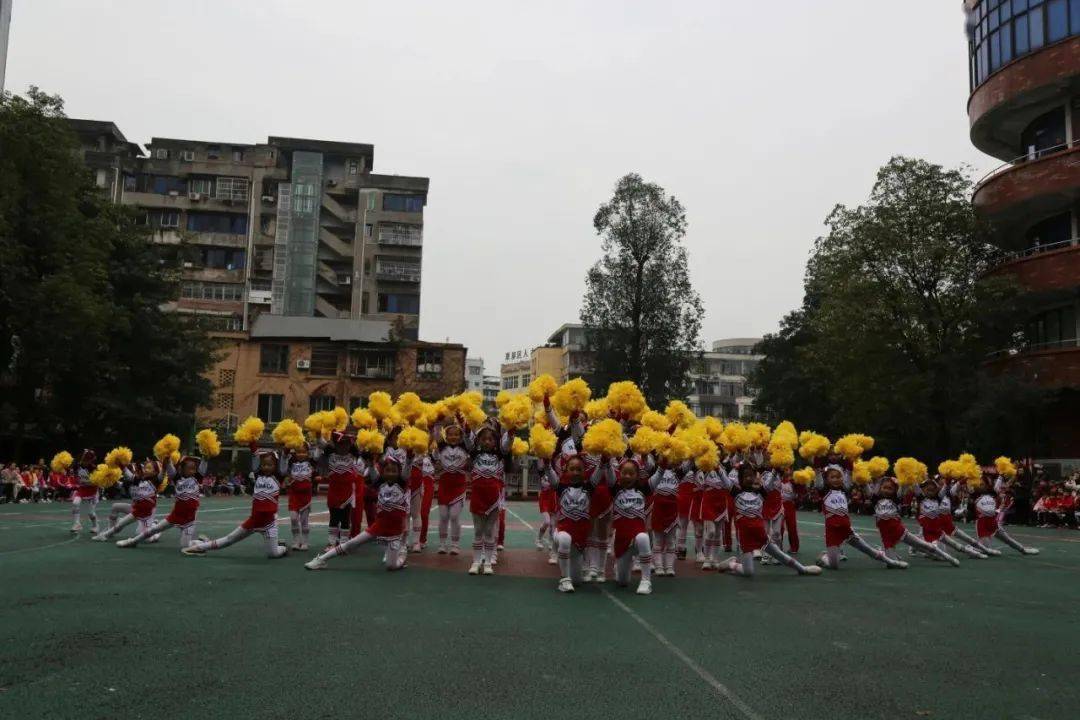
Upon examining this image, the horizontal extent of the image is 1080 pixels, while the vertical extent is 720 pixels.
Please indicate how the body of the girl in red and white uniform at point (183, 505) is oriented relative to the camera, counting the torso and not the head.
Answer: toward the camera

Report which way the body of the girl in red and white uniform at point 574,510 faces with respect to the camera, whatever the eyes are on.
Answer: toward the camera

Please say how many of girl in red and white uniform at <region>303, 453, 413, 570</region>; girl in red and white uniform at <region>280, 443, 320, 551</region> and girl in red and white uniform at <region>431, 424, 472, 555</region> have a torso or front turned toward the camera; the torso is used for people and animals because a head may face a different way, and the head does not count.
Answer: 3

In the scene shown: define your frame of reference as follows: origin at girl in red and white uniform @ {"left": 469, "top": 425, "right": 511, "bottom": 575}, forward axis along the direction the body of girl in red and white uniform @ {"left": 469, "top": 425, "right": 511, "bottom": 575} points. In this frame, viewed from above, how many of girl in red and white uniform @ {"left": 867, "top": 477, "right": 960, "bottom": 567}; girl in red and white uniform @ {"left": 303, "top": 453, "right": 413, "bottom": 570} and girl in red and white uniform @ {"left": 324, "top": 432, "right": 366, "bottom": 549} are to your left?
1

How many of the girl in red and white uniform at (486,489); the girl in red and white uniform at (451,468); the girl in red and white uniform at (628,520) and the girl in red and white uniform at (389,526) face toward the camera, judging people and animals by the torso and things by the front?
4

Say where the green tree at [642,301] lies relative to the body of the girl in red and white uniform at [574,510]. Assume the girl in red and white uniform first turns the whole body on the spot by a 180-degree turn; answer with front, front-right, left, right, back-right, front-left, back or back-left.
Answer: front

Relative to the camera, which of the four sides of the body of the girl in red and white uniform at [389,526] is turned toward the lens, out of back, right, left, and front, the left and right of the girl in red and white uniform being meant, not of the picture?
front

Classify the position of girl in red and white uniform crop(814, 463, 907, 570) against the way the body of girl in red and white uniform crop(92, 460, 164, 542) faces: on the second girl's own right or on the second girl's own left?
on the second girl's own left

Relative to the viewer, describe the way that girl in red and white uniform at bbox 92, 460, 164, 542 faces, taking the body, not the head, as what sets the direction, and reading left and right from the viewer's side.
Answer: facing the viewer

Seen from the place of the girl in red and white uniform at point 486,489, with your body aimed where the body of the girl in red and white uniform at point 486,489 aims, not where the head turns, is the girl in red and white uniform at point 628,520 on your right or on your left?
on your left
